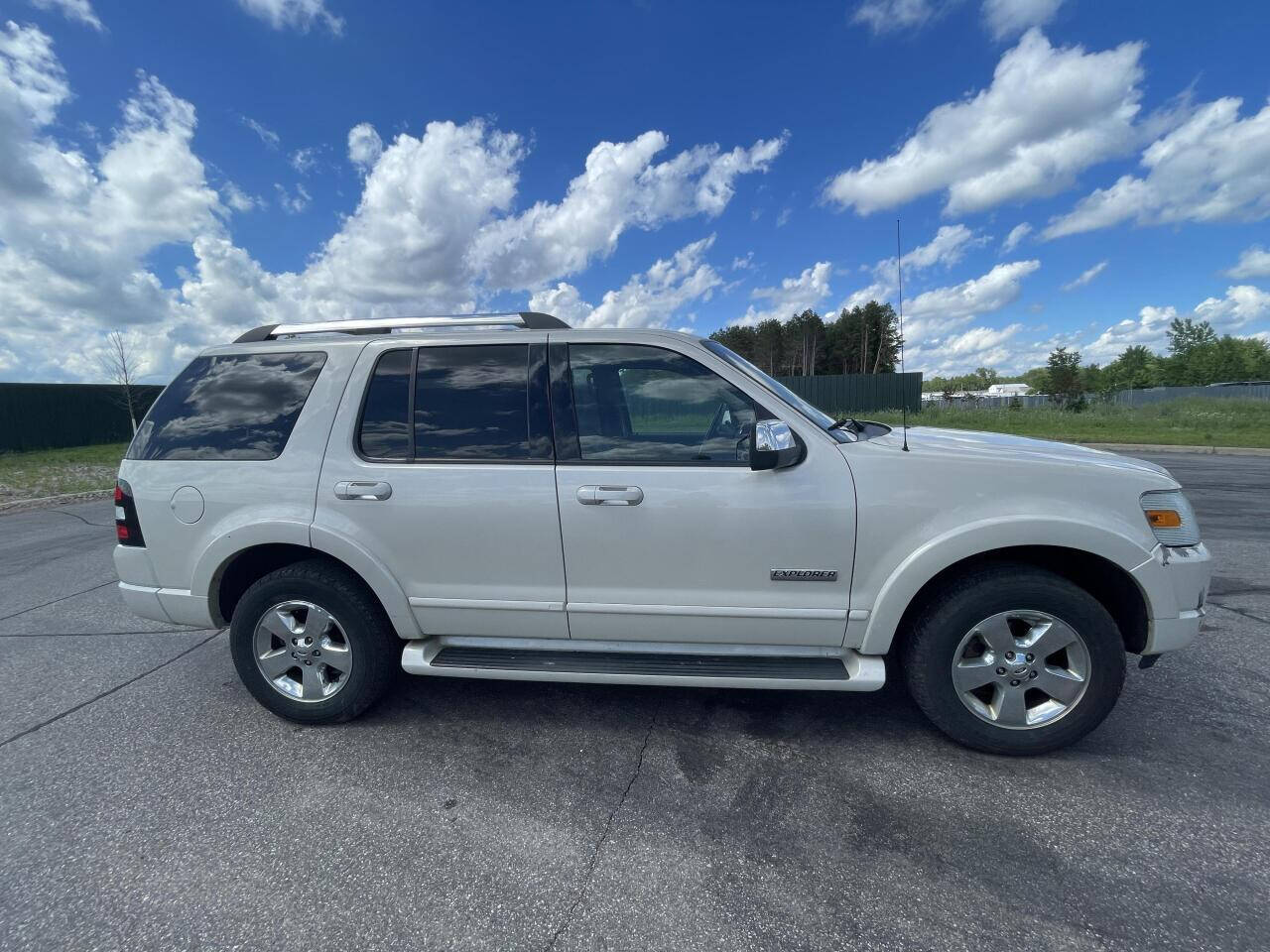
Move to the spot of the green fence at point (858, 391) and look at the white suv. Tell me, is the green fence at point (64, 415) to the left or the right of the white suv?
right

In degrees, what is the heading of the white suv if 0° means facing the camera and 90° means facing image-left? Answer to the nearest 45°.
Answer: approximately 270°

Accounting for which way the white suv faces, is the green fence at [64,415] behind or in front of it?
behind

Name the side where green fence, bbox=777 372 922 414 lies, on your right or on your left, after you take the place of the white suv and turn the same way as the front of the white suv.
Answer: on your left

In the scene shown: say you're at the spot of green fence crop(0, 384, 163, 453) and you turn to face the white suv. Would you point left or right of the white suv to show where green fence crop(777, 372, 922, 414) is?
left
